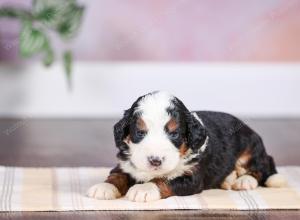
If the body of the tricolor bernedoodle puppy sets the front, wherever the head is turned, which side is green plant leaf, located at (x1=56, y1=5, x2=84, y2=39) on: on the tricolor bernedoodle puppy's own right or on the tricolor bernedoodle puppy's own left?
on the tricolor bernedoodle puppy's own right

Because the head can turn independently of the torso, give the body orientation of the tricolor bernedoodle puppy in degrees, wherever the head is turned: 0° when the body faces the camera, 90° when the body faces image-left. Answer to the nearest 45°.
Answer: approximately 45°

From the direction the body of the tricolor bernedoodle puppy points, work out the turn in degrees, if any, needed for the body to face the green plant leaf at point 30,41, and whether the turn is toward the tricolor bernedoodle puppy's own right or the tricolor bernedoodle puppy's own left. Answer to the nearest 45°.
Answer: approximately 90° to the tricolor bernedoodle puppy's own right
